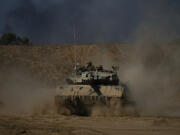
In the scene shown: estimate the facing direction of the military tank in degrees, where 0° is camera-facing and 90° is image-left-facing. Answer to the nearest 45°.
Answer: approximately 0°
